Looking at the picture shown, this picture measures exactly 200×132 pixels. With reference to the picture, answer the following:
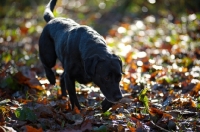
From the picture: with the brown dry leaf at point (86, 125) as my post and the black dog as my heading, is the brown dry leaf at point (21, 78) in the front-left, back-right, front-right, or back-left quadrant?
front-left

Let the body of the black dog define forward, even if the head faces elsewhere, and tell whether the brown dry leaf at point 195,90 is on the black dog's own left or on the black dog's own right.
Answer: on the black dog's own left

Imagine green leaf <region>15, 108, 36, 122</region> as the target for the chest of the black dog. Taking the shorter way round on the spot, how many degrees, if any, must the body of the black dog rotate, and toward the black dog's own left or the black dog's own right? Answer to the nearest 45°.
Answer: approximately 90° to the black dog's own right

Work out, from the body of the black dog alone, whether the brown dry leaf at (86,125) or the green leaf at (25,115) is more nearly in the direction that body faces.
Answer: the brown dry leaf

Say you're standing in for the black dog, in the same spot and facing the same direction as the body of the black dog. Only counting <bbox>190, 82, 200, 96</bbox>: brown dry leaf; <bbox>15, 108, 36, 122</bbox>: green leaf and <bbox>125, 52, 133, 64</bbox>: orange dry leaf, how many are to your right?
1

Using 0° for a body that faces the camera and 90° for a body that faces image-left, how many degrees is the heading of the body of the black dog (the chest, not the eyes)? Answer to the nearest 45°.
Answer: approximately 315°

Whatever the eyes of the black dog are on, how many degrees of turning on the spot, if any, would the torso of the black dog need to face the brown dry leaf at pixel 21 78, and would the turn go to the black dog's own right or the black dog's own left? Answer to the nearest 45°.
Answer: approximately 180°

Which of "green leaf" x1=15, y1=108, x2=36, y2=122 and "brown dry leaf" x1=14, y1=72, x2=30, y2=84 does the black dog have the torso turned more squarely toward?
the green leaf

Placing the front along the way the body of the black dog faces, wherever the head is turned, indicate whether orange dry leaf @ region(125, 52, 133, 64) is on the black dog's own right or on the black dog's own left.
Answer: on the black dog's own left

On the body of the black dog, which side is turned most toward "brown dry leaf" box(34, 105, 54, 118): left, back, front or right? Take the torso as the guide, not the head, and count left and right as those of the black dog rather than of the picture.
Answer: right
